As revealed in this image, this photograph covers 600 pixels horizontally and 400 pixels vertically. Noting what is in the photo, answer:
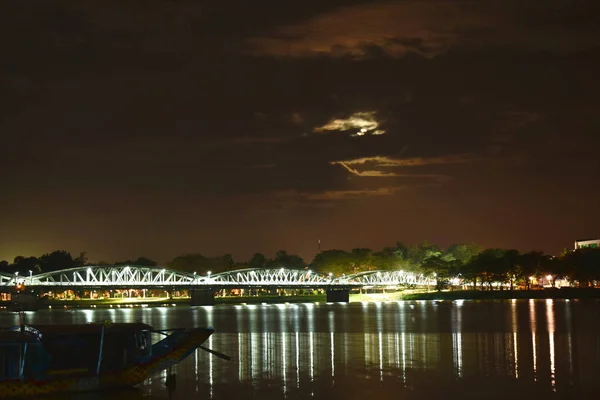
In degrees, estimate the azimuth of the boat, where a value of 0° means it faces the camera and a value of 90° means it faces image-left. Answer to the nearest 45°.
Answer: approximately 270°
